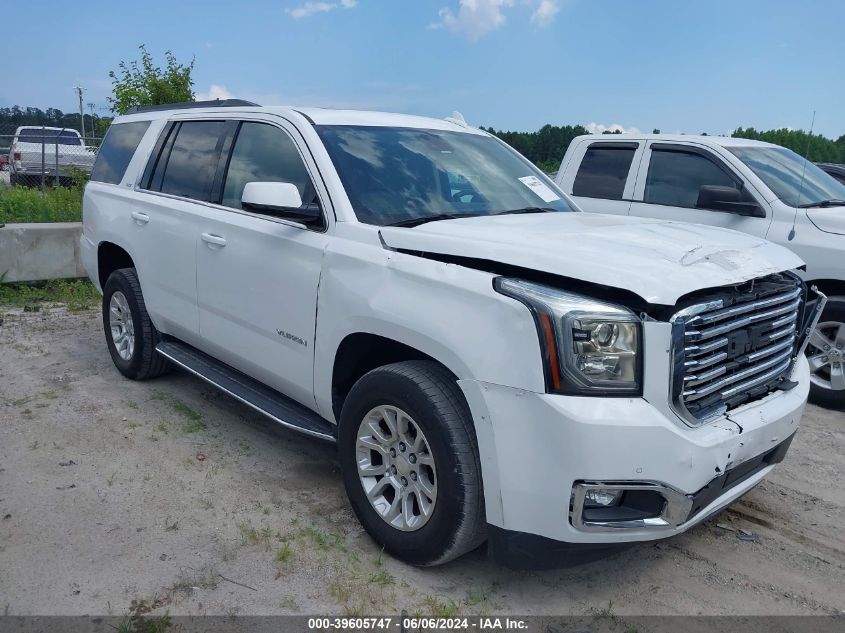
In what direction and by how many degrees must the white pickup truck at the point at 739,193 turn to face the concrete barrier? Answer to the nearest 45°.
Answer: approximately 135° to its right

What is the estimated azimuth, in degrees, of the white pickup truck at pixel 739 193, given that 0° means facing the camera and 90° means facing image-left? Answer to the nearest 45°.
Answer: approximately 315°

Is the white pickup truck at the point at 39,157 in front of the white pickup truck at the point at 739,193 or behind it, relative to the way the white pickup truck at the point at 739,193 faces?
behind

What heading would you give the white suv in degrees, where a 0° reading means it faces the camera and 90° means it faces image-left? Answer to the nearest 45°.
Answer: approximately 315°

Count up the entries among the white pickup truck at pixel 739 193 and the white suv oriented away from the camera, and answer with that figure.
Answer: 0
